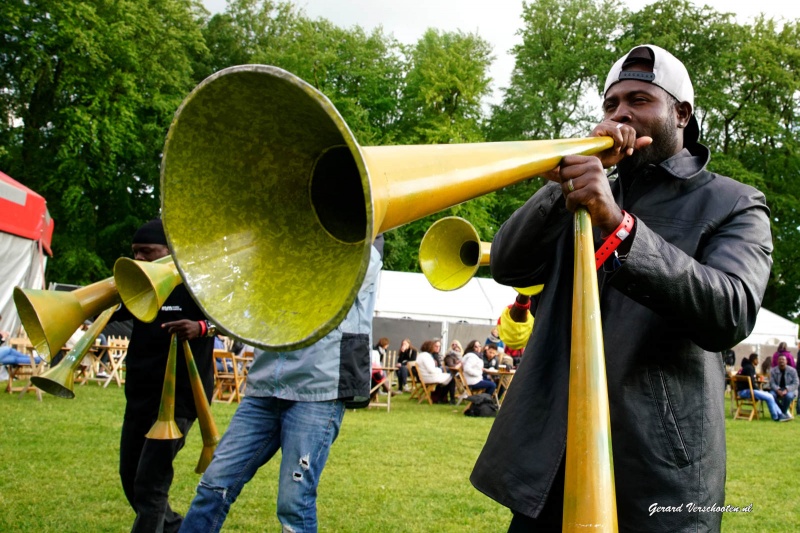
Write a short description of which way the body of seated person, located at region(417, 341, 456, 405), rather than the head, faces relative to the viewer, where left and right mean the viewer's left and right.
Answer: facing to the right of the viewer

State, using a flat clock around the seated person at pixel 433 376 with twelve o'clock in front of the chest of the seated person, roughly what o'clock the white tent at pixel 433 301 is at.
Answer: The white tent is roughly at 9 o'clock from the seated person.

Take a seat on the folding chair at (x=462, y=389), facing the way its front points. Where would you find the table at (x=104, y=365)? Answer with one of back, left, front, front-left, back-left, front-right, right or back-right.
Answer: back

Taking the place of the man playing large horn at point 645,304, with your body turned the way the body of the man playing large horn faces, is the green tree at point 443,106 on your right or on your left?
on your right

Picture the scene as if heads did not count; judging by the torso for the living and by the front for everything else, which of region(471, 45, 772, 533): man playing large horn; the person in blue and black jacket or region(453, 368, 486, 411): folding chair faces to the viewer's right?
the folding chair

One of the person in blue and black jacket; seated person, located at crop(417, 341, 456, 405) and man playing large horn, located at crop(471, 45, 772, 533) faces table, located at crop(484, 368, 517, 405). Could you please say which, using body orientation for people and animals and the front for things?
the seated person

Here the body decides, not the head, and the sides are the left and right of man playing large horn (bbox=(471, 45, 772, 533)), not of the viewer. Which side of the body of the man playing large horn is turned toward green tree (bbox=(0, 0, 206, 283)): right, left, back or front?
right

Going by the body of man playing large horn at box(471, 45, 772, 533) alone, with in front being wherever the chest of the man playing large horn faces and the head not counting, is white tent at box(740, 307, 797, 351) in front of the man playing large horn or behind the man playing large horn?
behind
